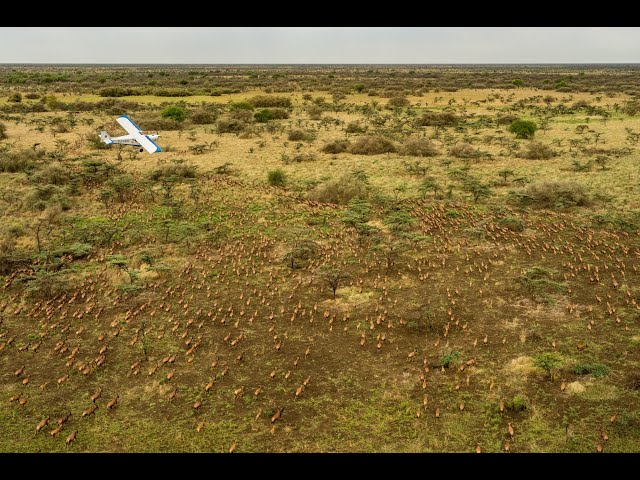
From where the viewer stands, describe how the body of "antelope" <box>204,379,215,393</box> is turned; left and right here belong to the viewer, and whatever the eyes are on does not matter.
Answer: facing away from the viewer and to the right of the viewer

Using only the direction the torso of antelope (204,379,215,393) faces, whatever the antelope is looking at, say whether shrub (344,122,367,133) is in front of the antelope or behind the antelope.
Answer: in front

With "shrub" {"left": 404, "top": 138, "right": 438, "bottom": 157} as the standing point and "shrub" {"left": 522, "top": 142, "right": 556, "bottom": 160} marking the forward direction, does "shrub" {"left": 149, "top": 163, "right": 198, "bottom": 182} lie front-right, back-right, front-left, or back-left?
back-right

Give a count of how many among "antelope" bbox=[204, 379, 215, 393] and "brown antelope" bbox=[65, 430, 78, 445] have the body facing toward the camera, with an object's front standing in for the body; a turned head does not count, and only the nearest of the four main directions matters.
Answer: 0

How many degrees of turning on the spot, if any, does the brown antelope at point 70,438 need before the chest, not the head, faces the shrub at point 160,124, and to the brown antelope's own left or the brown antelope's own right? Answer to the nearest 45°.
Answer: approximately 45° to the brown antelope's own left

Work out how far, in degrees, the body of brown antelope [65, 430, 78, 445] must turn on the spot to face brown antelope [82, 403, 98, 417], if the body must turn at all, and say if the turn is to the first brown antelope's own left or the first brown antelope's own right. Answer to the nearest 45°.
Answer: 0° — it already faces it

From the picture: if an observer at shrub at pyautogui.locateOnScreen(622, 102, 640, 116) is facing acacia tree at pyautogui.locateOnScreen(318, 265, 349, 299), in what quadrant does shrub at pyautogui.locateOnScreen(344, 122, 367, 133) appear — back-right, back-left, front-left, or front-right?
front-right

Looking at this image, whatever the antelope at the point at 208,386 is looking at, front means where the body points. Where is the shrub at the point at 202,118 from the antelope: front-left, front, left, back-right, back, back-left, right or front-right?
front-left

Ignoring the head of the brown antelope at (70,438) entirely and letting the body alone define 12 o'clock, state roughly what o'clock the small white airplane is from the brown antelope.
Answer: The small white airplane is roughly at 11 o'clock from the brown antelope.

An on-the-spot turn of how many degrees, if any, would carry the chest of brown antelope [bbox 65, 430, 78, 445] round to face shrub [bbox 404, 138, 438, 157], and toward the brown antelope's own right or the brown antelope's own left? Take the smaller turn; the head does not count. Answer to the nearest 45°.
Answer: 0° — it already faces it

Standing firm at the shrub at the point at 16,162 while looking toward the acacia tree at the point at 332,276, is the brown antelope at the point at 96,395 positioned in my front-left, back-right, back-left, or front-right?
front-right

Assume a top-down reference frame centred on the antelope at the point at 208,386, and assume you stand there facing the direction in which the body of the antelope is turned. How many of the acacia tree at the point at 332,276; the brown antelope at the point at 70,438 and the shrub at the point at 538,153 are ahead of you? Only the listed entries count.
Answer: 2

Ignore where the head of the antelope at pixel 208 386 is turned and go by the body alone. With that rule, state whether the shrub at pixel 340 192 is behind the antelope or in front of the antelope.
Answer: in front

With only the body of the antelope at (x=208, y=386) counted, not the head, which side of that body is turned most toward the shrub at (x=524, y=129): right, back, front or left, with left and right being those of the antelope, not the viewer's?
front

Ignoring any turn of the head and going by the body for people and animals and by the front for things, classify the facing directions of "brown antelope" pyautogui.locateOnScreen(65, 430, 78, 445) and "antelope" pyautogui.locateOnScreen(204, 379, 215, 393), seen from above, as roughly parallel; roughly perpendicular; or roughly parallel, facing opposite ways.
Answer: roughly parallel

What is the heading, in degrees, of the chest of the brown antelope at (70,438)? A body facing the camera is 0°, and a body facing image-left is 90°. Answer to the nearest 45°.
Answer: approximately 225°
